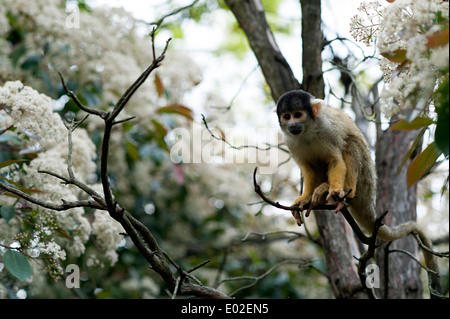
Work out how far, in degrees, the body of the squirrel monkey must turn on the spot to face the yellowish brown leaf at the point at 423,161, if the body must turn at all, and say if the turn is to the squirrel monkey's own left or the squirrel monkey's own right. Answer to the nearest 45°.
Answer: approximately 90° to the squirrel monkey's own left

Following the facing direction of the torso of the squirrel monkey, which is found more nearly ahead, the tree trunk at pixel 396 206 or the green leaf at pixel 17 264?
the green leaf

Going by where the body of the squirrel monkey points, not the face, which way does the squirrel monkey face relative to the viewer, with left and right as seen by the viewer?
facing the viewer and to the left of the viewer

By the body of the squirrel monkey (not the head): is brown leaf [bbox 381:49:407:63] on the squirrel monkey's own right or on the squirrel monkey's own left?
on the squirrel monkey's own left
